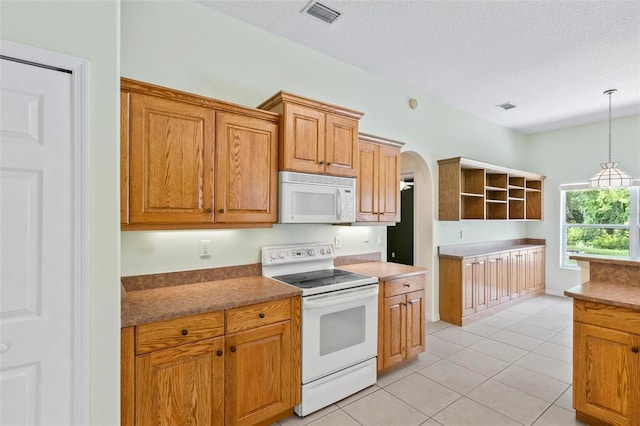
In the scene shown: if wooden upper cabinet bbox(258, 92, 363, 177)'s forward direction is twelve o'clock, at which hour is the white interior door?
The white interior door is roughly at 3 o'clock from the wooden upper cabinet.

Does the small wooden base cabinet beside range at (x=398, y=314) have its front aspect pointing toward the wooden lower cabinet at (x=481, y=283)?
no

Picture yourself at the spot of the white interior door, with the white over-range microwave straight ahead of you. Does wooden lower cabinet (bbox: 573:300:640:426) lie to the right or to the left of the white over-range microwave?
right

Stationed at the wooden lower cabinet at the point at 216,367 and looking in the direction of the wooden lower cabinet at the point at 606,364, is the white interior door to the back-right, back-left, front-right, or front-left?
back-right

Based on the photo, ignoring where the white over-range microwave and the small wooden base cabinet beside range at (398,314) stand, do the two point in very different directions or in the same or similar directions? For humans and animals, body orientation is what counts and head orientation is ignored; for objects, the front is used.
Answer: same or similar directions

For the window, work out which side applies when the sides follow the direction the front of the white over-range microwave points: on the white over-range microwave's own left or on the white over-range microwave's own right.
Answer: on the white over-range microwave's own left

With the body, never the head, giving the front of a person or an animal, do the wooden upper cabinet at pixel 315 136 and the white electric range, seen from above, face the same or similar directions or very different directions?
same or similar directions

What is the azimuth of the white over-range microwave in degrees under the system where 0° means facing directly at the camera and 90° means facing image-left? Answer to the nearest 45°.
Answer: approximately 315°

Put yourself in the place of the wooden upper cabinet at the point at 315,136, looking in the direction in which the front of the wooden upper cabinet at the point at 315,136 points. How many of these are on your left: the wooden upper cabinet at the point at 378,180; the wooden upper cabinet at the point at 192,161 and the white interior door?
1

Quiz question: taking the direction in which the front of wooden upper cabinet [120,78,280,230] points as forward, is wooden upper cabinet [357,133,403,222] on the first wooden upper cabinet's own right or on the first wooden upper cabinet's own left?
on the first wooden upper cabinet's own left

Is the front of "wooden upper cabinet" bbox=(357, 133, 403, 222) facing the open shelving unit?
no

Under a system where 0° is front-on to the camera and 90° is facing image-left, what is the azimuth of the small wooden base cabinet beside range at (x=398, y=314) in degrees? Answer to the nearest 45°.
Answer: approximately 315°

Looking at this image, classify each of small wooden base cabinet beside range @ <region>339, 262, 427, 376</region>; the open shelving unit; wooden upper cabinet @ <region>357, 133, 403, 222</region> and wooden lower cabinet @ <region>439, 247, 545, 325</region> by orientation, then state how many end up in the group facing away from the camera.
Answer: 0

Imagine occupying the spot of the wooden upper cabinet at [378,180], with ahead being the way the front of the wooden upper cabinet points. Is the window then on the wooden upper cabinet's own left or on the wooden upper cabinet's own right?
on the wooden upper cabinet's own left

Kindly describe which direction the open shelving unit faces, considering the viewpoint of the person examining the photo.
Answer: facing the viewer and to the right of the viewer

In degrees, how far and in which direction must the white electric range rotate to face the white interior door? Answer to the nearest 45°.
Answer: approximately 90° to its right

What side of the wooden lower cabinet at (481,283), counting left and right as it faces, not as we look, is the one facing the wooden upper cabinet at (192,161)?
right

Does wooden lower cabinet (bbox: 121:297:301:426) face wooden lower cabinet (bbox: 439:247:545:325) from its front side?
no

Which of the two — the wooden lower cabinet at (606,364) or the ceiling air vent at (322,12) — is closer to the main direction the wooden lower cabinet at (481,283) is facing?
the wooden lower cabinet

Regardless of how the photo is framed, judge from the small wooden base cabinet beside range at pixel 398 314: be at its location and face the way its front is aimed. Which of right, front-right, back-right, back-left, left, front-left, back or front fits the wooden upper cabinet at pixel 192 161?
right
